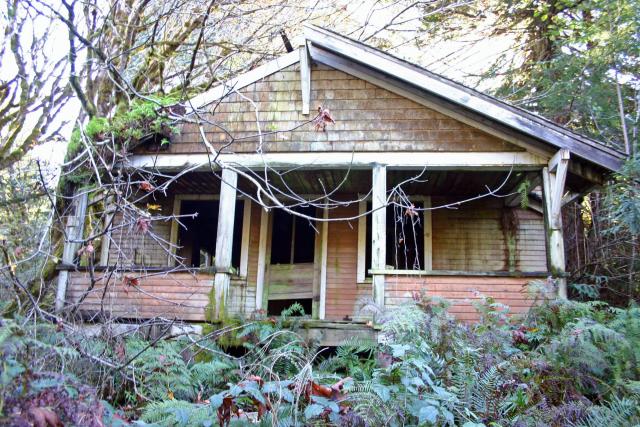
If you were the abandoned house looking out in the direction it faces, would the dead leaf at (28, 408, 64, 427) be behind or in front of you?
in front

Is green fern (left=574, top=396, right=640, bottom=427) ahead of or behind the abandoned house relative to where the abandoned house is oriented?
ahead

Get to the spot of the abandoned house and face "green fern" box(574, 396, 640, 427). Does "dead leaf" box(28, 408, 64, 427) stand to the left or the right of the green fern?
right

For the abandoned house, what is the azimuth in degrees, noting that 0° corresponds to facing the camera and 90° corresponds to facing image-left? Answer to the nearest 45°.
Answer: approximately 0°

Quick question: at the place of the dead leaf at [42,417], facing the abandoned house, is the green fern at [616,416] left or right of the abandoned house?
right
